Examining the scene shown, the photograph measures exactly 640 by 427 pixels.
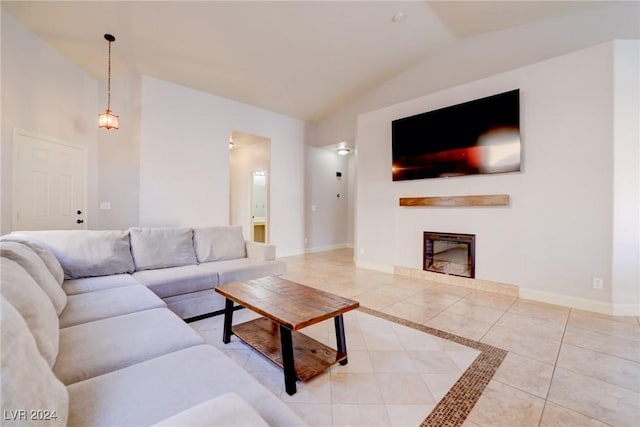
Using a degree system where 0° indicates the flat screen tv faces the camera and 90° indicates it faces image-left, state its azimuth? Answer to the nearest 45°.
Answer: approximately 45°

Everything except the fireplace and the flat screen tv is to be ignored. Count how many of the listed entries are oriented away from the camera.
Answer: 0

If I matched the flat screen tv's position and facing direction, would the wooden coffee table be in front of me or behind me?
in front

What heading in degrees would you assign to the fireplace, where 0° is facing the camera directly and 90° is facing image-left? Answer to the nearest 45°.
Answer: approximately 45°

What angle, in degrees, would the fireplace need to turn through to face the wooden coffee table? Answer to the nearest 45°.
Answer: approximately 45° to its left
